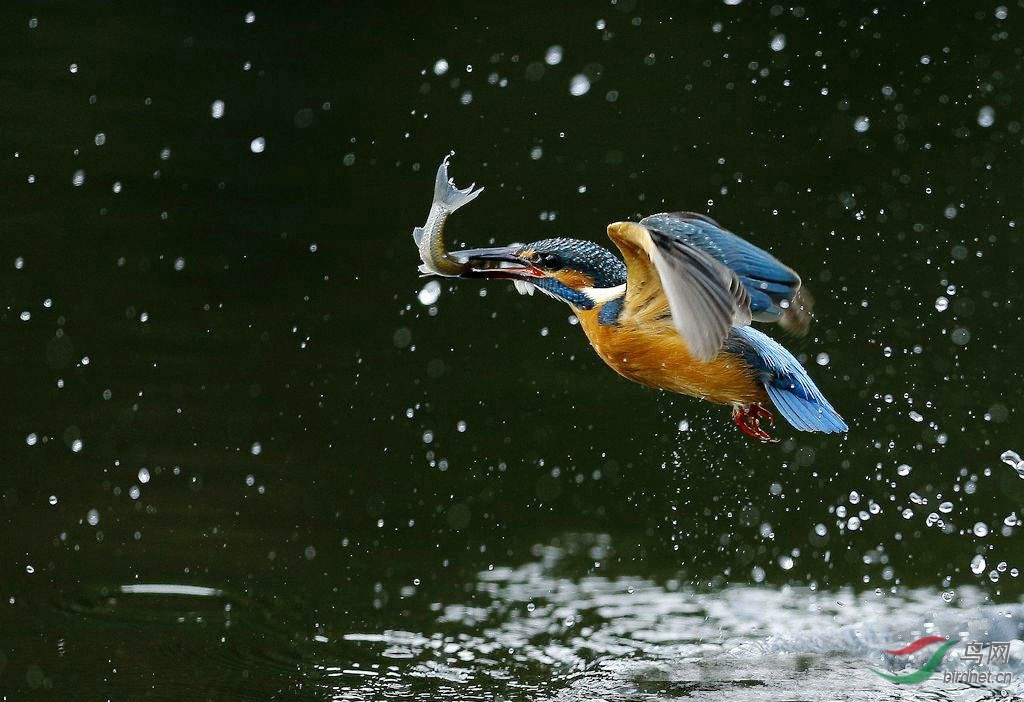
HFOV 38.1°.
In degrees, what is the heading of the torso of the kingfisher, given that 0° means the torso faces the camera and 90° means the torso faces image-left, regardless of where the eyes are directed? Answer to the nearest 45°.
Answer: approximately 90°

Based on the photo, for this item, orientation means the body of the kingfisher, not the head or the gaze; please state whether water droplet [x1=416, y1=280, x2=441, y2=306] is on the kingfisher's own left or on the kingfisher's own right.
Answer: on the kingfisher's own right

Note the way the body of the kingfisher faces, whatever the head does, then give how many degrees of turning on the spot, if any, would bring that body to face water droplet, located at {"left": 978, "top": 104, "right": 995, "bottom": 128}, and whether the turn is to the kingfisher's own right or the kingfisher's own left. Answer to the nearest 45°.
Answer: approximately 180°

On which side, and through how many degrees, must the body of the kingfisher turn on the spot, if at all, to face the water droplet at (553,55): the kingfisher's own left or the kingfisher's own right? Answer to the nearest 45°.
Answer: approximately 90° to the kingfisher's own right
